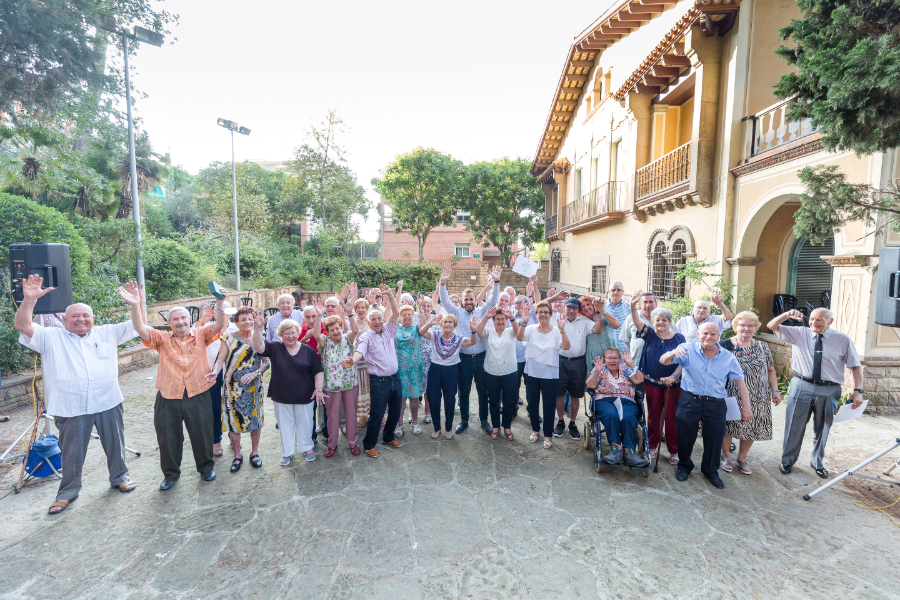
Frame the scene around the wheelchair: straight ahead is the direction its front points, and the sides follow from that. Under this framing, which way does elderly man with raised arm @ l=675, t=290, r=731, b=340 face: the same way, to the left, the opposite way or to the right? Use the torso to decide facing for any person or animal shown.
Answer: the same way

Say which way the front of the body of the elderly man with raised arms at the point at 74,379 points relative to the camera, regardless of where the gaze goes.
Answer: toward the camera

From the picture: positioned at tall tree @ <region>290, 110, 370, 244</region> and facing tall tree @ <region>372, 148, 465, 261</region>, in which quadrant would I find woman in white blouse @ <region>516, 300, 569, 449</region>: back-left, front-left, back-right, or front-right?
front-right

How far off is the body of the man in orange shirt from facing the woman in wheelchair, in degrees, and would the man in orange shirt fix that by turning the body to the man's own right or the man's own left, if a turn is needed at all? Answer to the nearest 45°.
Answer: approximately 45° to the man's own left

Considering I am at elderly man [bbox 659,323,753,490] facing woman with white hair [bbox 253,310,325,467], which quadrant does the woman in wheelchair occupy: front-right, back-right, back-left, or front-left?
front-right

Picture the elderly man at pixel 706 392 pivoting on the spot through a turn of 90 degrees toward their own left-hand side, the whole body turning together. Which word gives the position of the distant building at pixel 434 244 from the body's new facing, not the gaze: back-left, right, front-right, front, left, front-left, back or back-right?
back-left

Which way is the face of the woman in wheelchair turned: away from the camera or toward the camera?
toward the camera

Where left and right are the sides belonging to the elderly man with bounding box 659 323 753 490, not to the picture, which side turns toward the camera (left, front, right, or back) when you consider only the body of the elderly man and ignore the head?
front

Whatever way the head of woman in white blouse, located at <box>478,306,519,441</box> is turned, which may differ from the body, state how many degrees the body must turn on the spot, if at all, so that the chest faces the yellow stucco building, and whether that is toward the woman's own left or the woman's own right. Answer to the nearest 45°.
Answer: approximately 135° to the woman's own left

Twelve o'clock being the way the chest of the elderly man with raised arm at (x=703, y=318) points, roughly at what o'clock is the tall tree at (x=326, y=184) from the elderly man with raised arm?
The tall tree is roughly at 4 o'clock from the elderly man with raised arm.

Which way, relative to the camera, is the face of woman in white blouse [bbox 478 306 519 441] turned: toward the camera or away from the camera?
toward the camera

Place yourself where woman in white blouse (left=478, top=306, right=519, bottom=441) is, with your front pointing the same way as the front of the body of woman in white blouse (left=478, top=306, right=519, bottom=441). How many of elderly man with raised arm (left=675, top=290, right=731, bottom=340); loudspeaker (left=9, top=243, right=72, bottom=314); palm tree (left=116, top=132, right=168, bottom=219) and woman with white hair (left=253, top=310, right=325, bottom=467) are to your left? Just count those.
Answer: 1

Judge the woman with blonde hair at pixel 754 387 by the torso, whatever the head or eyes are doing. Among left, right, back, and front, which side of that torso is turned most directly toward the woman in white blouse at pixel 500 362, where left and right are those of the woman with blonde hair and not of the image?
right

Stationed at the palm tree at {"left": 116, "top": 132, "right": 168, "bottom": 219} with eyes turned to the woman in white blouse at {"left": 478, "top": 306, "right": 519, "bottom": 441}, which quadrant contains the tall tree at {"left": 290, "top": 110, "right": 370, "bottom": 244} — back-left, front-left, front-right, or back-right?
back-left

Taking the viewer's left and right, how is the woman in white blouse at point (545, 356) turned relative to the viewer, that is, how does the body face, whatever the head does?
facing the viewer

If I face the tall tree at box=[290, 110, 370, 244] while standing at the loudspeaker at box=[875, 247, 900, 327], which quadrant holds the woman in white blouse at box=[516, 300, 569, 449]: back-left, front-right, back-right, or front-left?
front-left

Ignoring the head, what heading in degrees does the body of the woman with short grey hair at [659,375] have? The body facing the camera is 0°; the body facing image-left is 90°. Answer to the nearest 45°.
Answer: approximately 0°
